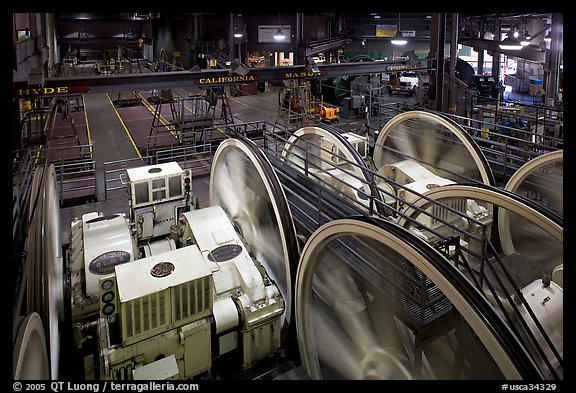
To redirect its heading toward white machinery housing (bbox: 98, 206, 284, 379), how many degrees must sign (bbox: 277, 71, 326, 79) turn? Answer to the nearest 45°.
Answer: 0° — it already faces it

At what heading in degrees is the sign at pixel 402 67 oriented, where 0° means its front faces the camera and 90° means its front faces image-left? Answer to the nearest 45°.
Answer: approximately 0°

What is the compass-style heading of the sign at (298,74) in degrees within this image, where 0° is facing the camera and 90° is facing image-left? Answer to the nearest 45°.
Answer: approximately 0°

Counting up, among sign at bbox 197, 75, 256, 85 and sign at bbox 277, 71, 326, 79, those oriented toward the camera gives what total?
2
